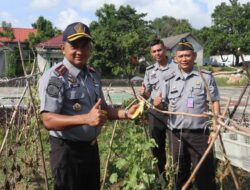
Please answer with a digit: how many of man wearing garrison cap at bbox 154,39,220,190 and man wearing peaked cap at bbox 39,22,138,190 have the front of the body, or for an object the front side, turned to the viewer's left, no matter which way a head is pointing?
0

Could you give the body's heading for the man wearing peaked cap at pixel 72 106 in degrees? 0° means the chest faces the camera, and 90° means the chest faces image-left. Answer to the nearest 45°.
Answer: approximately 315°

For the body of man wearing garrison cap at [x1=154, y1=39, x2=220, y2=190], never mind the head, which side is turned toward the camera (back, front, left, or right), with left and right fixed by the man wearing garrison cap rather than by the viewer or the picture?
front

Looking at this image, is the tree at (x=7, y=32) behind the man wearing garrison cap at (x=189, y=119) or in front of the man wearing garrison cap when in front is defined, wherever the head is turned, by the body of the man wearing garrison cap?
behind

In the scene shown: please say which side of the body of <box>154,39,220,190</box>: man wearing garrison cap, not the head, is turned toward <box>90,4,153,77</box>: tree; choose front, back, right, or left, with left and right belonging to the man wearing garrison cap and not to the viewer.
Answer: back

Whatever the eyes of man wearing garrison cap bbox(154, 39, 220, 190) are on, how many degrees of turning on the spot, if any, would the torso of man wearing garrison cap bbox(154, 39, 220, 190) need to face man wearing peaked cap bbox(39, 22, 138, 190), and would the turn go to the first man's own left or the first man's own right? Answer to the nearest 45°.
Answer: approximately 45° to the first man's own right

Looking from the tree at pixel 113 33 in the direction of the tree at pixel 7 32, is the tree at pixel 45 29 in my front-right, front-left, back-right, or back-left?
front-right

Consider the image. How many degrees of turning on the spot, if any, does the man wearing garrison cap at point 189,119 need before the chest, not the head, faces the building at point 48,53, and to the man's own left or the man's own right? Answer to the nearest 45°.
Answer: approximately 135° to the man's own right

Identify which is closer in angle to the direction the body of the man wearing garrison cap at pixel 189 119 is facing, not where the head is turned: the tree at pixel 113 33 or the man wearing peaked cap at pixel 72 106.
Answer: the man wearing peaked cap

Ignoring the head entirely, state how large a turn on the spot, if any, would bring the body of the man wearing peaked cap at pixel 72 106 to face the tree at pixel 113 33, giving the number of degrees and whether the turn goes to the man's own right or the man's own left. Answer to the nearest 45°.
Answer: approximately 135° to the man's own left

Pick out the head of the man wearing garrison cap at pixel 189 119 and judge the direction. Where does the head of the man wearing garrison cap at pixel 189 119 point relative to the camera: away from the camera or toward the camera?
toward the camera

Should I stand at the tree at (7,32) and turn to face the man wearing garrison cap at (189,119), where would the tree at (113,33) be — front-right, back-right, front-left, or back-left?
front-left
